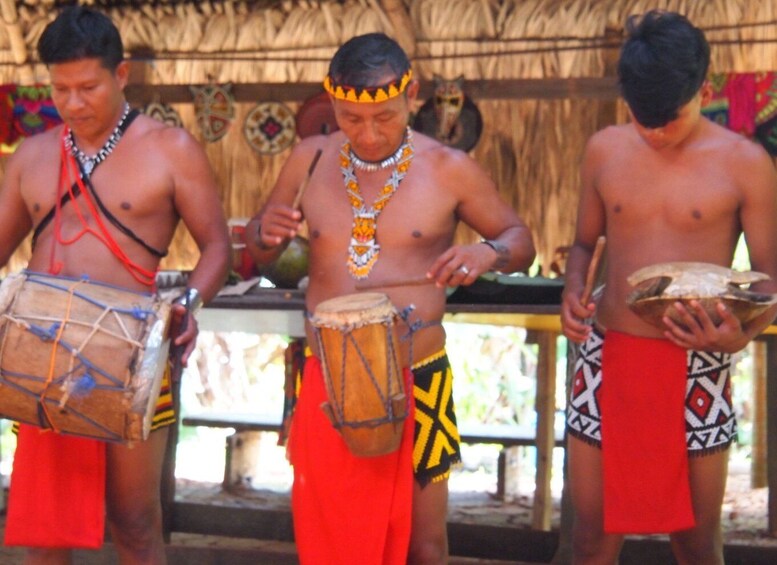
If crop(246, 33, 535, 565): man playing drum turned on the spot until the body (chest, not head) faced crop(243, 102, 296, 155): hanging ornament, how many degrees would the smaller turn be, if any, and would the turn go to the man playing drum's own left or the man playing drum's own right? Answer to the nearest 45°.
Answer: approximately 180°

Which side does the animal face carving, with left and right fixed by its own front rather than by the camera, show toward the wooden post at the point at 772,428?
left

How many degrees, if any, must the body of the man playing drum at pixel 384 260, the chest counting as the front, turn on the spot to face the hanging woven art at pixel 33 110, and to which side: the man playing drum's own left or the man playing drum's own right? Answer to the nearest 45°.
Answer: approximately 135° to the man playing drum's own right

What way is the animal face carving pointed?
toward the camera

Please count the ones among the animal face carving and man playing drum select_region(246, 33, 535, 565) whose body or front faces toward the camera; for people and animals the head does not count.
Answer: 2

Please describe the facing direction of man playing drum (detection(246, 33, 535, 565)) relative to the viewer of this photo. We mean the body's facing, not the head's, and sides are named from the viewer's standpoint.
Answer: facing the viewer

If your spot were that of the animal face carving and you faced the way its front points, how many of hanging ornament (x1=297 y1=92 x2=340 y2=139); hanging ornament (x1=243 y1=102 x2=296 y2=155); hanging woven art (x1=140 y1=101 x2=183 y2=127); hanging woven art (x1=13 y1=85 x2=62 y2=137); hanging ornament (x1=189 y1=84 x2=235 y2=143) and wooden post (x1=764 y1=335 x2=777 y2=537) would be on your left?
1

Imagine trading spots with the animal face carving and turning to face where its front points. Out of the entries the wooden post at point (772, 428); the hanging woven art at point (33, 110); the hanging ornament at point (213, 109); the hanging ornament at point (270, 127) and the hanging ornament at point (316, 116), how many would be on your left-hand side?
1

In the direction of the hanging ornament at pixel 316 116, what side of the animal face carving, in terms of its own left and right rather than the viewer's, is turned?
right
